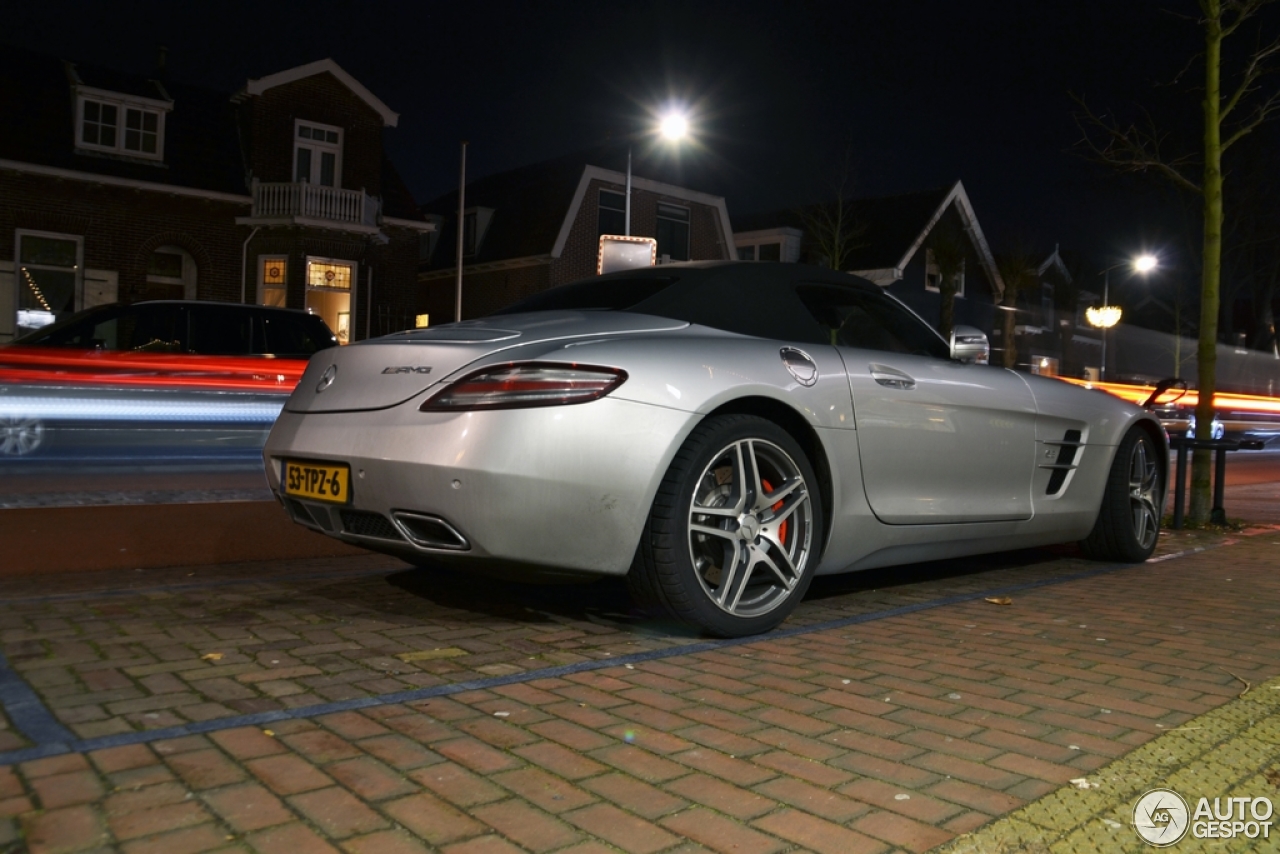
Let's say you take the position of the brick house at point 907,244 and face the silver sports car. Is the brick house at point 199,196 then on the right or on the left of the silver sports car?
right

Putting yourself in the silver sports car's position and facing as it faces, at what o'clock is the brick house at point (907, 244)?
The brick house is roughly at 11 o'clock from the silver sports car.

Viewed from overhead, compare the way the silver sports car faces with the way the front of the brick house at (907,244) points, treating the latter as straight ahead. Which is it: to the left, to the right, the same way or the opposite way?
to the left

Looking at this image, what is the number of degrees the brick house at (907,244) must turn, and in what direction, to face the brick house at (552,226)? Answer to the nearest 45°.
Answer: approximately 90° to its right

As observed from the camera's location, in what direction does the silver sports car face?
facing away from the viewer and to the right of the viewer

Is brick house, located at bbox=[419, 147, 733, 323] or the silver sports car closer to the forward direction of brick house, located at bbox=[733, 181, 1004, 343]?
the silver sports car

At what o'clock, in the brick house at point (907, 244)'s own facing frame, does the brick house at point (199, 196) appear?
the brick house at point (199, 196) is roughly at 3 o'clock from the brick house at point (907, 244).

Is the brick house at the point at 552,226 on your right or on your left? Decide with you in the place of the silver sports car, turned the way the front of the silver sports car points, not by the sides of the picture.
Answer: on your left

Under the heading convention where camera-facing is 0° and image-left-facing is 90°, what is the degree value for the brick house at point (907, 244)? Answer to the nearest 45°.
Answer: approximately 315°

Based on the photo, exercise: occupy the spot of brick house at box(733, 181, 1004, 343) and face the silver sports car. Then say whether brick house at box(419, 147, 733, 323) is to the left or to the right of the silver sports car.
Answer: right
